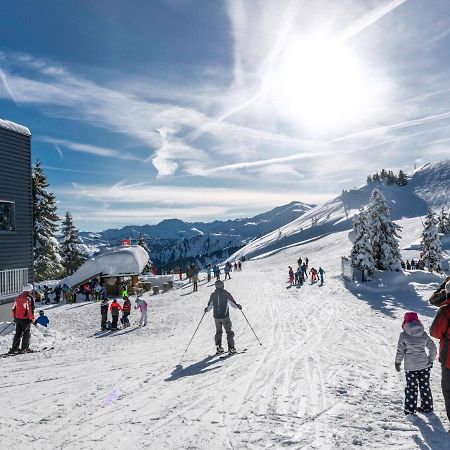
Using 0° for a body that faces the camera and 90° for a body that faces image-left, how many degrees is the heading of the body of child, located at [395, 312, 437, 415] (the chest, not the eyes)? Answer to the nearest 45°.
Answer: approximately 180°

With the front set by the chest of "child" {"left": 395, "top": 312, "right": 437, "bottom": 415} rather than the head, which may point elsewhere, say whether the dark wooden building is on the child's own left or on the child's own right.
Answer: on the child's own left

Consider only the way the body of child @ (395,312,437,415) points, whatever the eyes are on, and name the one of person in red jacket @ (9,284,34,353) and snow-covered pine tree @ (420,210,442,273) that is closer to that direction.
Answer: the snow-covered pine tree

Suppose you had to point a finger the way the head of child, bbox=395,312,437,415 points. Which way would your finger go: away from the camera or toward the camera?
away from the camera

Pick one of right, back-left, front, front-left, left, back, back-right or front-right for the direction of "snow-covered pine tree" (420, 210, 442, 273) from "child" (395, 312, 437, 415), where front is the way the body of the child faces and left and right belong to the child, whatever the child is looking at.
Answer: front

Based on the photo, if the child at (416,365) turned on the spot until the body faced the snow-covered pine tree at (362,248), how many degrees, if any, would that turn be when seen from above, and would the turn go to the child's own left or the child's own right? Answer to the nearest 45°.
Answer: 0° — they already face it

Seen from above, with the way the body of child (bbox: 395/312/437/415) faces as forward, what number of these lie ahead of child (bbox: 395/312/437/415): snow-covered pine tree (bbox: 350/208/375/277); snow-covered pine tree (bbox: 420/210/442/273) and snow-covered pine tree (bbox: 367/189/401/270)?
3
